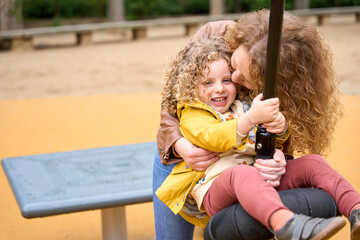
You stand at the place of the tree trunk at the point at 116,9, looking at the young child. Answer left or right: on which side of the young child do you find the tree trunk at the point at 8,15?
right

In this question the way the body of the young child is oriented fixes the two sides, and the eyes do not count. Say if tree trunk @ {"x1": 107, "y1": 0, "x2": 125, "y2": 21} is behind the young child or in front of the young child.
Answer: behind

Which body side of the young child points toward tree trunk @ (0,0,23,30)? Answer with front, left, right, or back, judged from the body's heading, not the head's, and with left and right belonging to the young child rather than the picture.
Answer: back

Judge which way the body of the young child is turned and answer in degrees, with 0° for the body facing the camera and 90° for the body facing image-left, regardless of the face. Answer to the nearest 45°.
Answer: approximately 315°

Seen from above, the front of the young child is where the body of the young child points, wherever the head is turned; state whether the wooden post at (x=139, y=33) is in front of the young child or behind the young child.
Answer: behind

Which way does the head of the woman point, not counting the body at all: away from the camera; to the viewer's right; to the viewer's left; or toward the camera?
to the viewer's left

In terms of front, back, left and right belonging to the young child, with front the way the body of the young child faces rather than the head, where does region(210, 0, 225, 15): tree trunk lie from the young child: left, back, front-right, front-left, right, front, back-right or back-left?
back-left

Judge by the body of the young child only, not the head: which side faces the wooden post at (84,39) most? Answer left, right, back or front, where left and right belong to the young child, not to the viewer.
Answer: back
